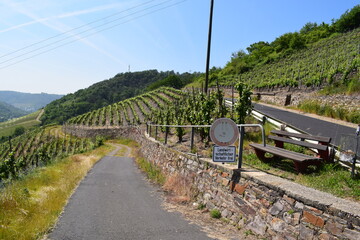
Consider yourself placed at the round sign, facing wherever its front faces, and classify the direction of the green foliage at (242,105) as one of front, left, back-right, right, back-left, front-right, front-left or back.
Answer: back

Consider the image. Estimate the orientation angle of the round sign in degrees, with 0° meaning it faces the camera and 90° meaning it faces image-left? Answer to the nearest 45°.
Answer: approximately 0°
